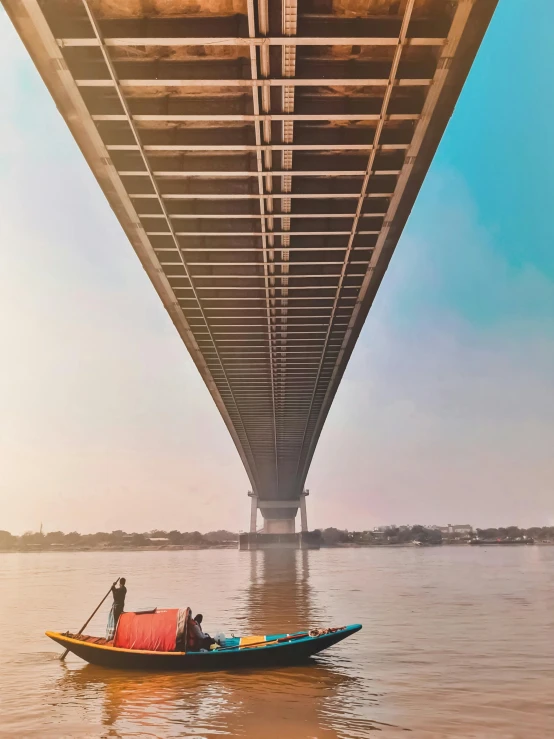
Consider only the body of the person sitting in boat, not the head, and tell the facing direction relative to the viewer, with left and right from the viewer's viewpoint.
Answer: facing to the right of the viewer

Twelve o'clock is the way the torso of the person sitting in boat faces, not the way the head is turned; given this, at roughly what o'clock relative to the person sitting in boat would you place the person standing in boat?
The person standing in boat is roughly at 7 o'clock from the person sitting in boat.
